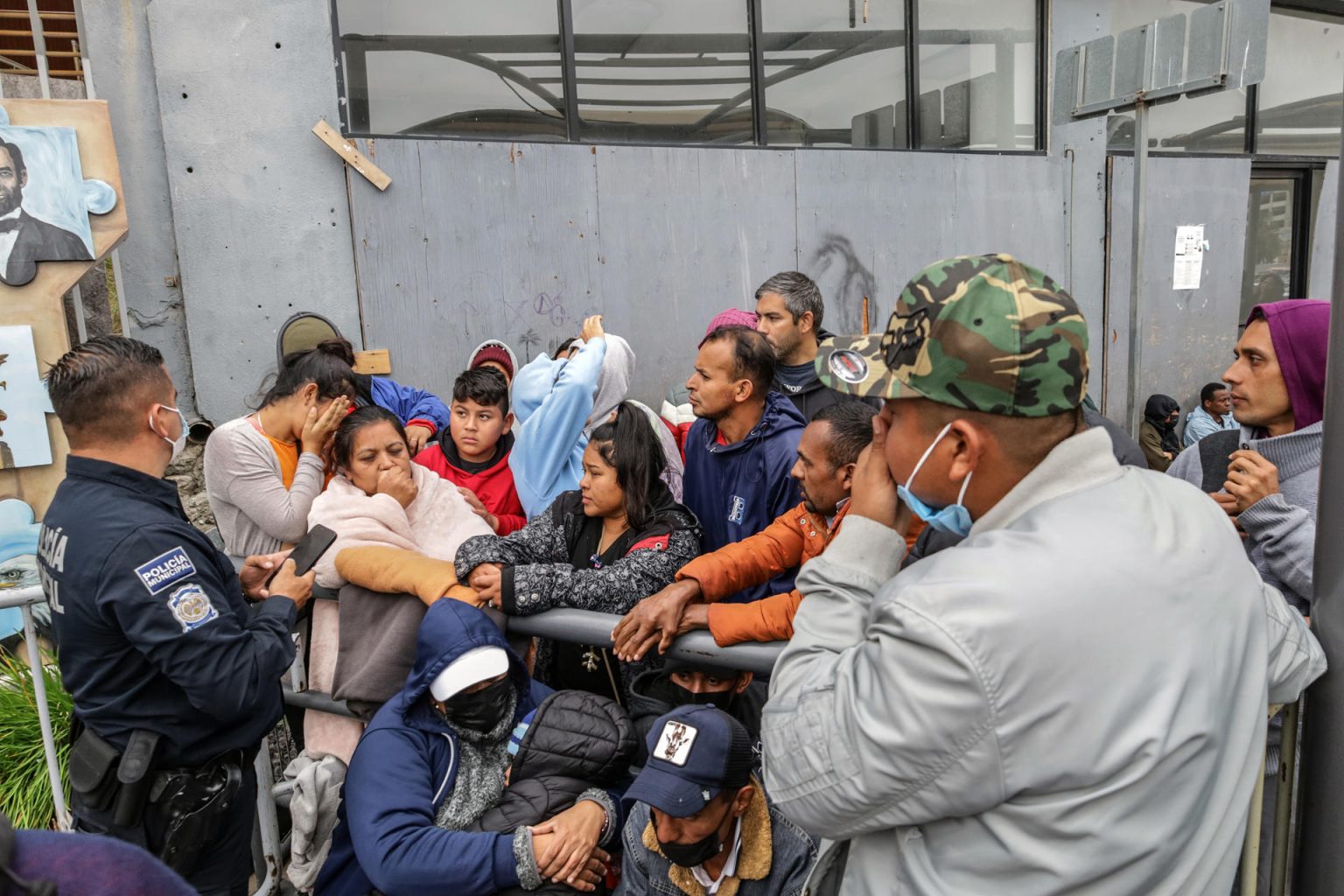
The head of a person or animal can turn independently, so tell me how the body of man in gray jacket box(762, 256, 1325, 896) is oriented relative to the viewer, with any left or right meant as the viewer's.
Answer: facing away from the viewer and to the left of the viewer

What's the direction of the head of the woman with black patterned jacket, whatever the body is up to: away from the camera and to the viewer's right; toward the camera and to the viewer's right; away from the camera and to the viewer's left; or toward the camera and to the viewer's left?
toward the camera and to the viewer's left

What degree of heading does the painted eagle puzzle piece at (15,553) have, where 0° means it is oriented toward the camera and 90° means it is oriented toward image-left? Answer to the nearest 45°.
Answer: approximately 0°

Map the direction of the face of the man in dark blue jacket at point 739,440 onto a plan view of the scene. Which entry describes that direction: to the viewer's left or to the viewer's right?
to the viewer's left

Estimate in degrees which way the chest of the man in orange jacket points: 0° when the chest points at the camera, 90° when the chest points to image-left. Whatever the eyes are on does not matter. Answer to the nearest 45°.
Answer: approximately 45°

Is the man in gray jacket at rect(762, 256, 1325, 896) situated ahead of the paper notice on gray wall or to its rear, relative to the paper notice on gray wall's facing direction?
ahead

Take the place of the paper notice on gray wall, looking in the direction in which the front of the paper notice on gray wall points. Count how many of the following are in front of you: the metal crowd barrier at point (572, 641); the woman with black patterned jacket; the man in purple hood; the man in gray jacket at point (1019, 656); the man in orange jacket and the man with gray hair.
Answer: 6

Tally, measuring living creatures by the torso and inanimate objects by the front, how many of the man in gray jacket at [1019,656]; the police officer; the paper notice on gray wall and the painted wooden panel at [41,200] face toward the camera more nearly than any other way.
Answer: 2

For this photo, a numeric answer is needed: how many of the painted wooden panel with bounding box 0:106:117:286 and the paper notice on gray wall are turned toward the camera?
2

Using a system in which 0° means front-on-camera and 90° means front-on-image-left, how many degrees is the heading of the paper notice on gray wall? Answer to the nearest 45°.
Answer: approximately 0°

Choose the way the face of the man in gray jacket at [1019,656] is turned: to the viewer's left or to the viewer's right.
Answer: to the viewer's left

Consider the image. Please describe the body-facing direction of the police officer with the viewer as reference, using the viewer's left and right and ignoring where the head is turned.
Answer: facing away from the viewer and to the right of the viewer

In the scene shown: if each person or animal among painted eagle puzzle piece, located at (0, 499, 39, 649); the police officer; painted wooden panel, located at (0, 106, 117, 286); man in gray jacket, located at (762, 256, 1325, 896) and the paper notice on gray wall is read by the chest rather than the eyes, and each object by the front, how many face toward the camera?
3
